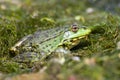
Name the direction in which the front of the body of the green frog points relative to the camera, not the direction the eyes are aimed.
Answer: to the viewer's right
